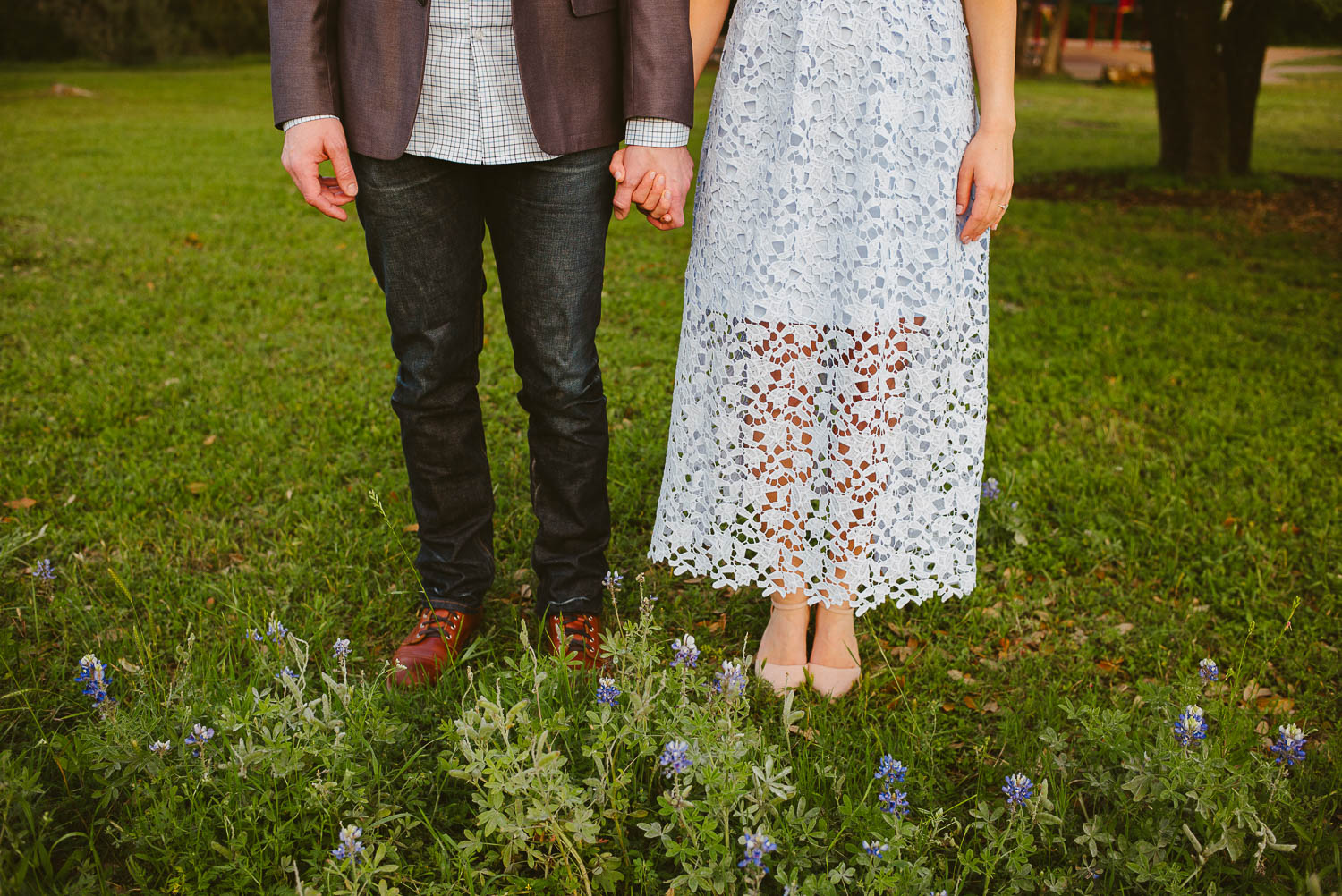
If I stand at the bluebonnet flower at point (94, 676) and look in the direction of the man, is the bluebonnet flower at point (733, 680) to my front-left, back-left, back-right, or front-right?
front-right

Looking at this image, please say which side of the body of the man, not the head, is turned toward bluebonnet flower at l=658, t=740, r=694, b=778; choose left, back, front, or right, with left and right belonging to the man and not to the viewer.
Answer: front

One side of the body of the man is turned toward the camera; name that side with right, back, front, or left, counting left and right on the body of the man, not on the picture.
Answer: front

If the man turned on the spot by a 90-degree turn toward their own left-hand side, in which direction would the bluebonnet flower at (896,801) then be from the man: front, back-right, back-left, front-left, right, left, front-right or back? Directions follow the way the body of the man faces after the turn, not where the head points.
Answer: front-right

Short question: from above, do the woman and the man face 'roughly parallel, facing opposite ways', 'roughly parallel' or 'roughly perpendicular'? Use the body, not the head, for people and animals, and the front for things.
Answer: roughly parallel

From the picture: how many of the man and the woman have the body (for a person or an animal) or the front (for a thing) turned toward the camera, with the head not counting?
2

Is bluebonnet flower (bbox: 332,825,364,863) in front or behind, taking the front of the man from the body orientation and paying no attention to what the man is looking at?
in front

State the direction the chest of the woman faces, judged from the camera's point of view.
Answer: toward the camera
